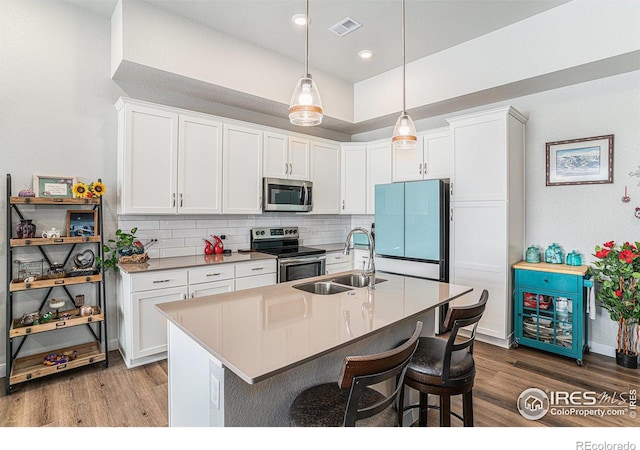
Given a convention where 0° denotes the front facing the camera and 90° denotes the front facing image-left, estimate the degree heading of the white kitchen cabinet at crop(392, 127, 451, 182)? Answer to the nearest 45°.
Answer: approximately 45°

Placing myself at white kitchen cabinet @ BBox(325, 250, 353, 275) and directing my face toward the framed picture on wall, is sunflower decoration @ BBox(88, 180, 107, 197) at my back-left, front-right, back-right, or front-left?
back-right

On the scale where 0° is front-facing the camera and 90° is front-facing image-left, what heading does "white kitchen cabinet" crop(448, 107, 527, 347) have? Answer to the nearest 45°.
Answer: approximately 45°

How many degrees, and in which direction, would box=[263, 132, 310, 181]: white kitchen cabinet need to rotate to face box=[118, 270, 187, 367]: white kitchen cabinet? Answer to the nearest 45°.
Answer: approximately 90° to its right

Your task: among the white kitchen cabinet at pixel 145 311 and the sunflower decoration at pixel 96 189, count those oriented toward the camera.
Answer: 2

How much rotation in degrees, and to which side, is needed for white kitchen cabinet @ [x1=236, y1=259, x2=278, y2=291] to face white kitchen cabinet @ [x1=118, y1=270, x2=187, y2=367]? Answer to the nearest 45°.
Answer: approximately 90° to its right

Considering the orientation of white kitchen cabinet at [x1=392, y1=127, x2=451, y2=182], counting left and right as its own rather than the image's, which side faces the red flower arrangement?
left

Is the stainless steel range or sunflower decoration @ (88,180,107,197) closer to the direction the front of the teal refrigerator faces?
the sunflower decoration
